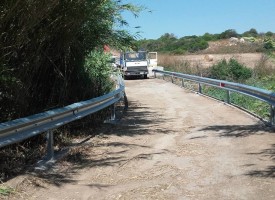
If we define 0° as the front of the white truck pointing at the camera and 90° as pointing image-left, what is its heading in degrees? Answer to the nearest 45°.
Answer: approximately 0°

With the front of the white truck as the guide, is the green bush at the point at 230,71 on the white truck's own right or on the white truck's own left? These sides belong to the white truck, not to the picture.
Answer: on the white truck's own left

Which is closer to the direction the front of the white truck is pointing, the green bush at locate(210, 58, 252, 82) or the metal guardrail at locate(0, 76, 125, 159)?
the metal guardrail

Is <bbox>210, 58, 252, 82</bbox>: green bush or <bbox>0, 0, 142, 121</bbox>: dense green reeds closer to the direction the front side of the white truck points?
the dense green reeds

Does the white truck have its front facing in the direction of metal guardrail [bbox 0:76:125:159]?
yes
